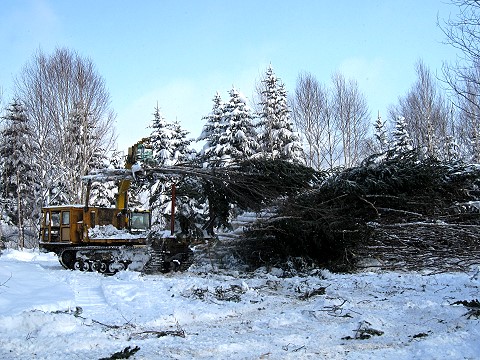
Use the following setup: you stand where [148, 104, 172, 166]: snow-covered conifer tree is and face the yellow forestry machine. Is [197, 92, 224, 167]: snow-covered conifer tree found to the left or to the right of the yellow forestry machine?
left

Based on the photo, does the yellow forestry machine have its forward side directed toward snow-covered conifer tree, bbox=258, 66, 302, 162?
no

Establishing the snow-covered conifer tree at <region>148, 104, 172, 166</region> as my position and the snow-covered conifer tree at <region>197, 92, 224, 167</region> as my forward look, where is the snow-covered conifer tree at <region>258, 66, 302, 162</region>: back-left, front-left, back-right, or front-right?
front-left

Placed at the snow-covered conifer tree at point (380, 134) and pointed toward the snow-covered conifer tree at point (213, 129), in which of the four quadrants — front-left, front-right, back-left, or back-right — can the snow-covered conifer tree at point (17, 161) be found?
front-right

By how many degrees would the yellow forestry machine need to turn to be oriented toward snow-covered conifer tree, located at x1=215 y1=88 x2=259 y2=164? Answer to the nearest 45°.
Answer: approximately 135° to its right

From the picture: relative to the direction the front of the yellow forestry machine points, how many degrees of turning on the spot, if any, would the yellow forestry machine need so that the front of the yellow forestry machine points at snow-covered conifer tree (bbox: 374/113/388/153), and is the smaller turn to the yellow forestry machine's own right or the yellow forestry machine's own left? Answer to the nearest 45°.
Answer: approximately 135° to the yellow forestry machine's own right

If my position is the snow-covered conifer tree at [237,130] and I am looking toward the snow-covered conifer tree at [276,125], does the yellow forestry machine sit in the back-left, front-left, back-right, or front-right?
back-right

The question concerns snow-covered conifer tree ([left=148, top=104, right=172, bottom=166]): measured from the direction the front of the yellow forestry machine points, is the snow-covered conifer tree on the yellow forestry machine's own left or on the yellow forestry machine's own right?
on the yellow forestry machine's own right

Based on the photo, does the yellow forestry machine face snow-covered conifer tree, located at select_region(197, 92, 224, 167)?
no

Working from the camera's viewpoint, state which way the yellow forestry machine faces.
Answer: facing to the left of the viewer
